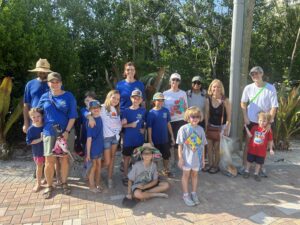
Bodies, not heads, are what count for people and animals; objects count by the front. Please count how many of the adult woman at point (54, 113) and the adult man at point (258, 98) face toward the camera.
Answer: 2

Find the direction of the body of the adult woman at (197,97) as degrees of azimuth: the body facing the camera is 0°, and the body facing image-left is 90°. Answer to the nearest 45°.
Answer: approximately 0°

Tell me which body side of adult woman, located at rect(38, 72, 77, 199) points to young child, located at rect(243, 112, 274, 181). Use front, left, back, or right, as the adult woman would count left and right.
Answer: left

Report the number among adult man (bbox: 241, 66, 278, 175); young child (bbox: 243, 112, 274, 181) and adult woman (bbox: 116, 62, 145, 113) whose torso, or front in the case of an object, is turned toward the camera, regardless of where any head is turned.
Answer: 3

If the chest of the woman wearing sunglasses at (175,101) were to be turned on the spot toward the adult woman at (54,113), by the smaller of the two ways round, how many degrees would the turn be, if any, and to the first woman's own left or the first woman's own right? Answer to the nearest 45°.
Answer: approximately 45° to the first woman's own right

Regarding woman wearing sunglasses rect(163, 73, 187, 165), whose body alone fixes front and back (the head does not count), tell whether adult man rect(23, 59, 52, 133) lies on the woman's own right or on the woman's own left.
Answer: on the woman's own right

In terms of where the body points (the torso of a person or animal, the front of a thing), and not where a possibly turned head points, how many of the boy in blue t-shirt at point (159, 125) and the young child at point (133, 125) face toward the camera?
2

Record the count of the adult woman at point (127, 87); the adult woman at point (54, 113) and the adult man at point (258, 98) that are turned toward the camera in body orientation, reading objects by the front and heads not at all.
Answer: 3
